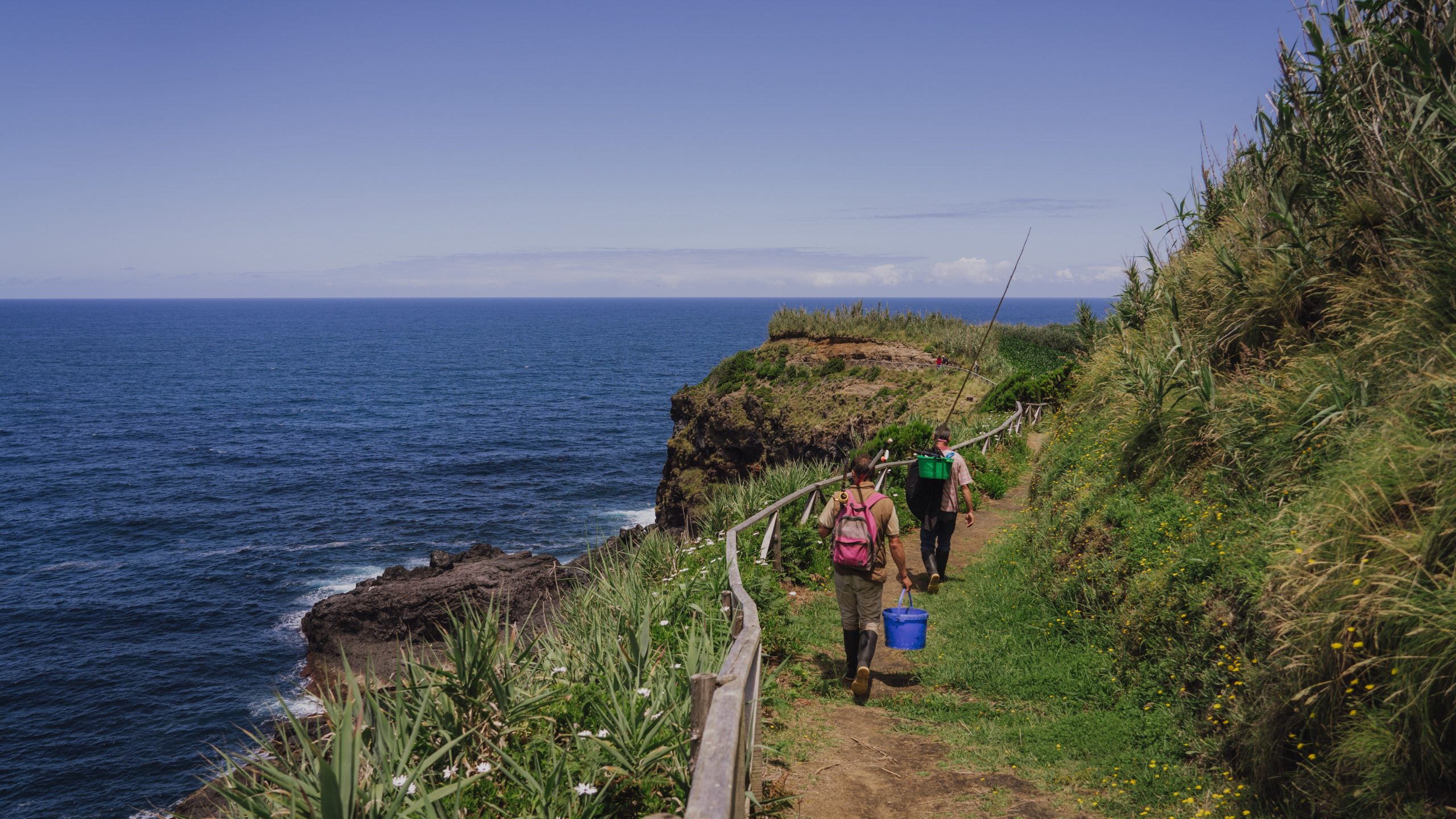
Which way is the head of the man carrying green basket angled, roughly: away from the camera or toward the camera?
away from the camera

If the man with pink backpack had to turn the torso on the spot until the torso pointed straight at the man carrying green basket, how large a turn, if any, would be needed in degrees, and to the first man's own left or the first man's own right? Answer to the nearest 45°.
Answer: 0° — they already face them

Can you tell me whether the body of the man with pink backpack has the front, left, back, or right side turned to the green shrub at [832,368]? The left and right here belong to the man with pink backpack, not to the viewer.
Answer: front

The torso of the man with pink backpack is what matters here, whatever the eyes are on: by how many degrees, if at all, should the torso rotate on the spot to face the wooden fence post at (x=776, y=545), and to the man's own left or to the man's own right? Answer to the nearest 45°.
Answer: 0° — they already face it

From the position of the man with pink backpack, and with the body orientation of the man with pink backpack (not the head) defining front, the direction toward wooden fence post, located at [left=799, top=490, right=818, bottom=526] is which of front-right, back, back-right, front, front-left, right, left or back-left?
front

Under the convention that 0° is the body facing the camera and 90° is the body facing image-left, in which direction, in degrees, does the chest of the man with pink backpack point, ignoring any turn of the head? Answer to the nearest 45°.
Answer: approximately 180°

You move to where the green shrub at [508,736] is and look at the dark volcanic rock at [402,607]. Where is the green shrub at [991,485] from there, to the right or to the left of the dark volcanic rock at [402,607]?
right

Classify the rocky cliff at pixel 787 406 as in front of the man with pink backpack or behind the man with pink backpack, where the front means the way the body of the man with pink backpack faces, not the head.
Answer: in front
